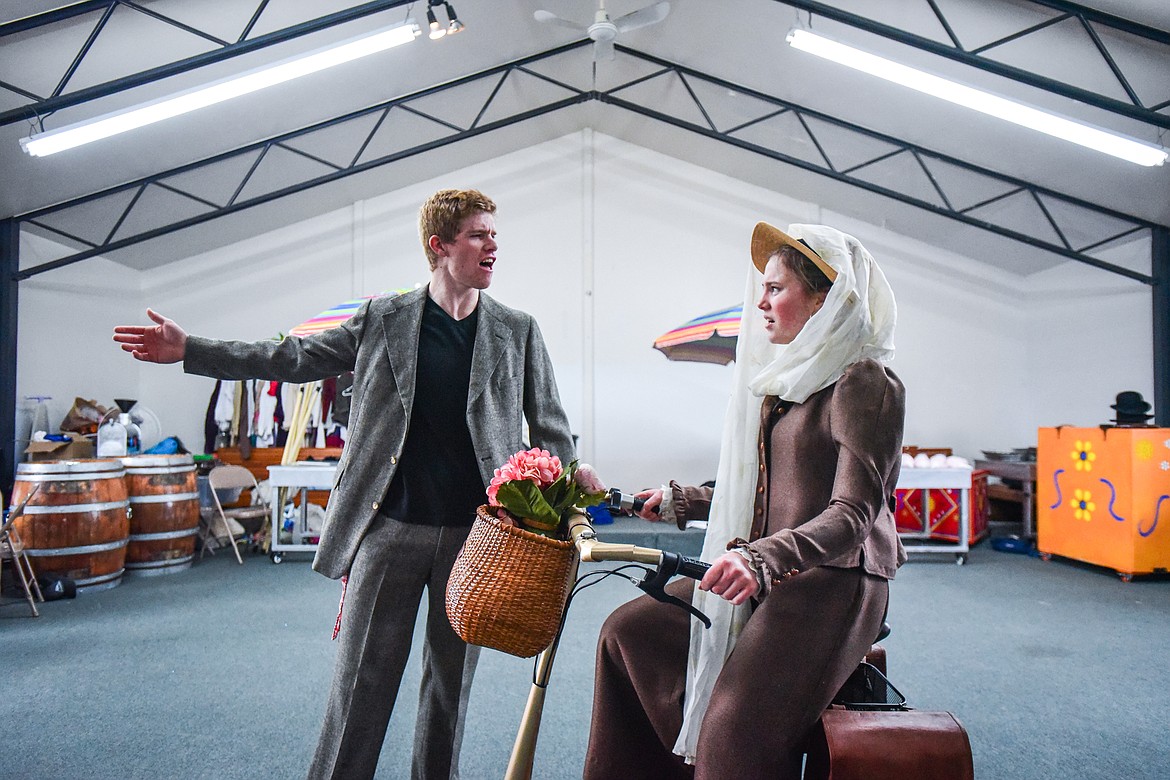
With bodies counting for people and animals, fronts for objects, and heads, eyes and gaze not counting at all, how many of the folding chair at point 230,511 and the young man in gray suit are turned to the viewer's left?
0

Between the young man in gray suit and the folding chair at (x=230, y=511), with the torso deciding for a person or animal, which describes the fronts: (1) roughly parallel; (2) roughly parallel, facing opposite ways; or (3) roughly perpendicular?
roughly parallel

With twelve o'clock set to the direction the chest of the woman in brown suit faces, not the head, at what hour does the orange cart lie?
The orange cart is roughly at 4 o'clock from the woman in brown suit.

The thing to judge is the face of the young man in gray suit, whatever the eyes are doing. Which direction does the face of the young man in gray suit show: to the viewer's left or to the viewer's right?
to the viewer's right

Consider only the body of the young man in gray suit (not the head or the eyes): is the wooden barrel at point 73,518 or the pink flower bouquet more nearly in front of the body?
the pink flower bouquet

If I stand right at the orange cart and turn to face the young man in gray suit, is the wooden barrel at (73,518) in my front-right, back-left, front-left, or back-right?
front-right

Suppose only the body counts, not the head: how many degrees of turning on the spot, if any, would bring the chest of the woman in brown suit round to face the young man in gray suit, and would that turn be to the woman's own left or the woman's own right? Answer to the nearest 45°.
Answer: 0° — they already face them

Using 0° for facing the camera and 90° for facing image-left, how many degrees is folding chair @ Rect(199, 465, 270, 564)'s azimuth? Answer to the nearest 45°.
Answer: approximately 315°

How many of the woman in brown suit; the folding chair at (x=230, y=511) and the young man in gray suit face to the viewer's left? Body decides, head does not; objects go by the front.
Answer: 1

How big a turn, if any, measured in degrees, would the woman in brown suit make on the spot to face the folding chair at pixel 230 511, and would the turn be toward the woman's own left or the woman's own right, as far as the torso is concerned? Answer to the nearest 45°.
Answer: approximately 45° to the woman's own right

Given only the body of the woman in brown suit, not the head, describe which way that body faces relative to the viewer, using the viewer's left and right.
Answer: facing to the left of the viewer

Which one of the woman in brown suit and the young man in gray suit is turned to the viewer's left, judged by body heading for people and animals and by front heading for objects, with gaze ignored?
the woman in brown suit

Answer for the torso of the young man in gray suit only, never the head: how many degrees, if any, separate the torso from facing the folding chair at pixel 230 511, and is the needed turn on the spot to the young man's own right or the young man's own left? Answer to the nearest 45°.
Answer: approximately 135° to the young man's own left

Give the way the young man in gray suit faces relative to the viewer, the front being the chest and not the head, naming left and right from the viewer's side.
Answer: facing the viewer and to the right of the viewer

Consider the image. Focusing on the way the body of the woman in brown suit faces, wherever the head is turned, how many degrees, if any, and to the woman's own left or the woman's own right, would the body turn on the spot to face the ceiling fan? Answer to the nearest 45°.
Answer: approximately 90° to the woman's own right

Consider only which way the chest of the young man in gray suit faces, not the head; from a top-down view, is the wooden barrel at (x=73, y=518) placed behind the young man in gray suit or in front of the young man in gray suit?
behind
